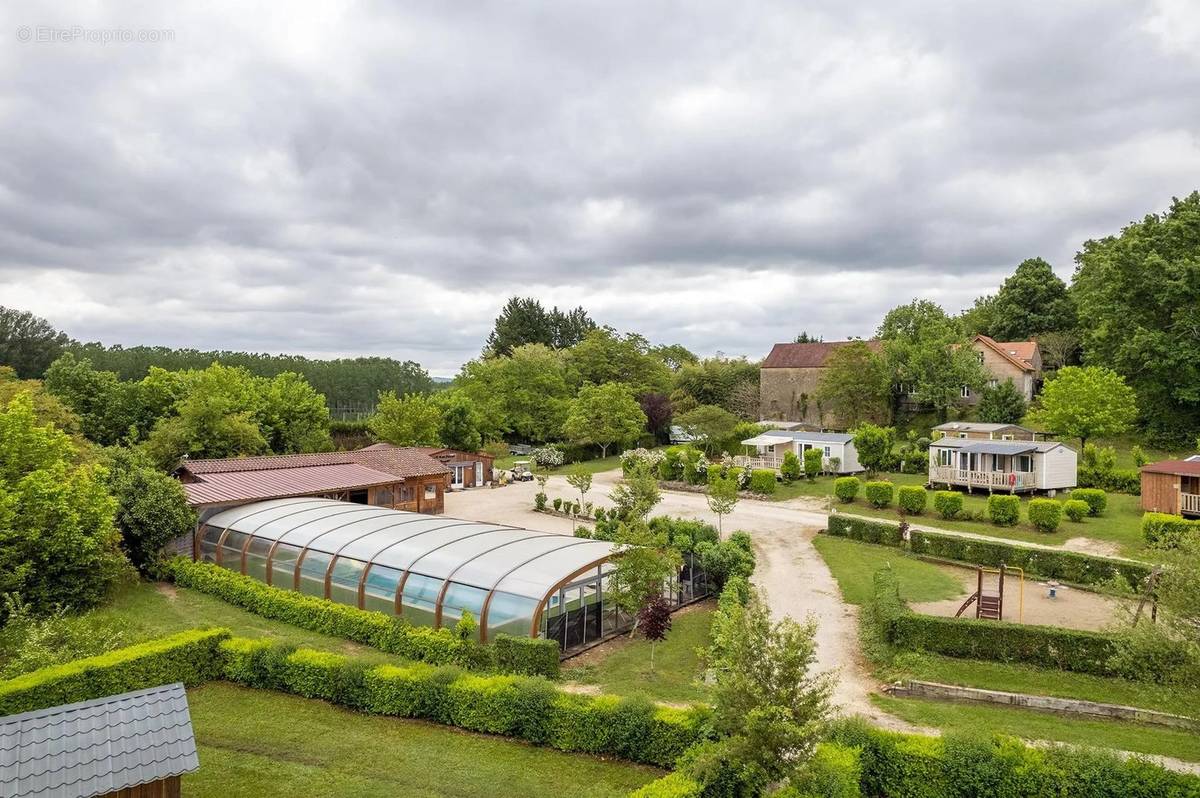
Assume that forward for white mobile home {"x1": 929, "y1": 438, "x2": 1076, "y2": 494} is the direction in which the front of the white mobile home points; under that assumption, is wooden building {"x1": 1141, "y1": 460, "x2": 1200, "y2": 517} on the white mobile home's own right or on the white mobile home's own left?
on the white mobile home's own left

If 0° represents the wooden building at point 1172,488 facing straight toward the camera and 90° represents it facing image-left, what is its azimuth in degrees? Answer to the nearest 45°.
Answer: approximately 0°

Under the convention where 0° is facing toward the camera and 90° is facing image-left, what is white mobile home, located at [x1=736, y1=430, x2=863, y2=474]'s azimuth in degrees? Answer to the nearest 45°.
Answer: approximately 45°

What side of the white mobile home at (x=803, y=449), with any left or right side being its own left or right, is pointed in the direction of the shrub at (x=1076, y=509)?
left

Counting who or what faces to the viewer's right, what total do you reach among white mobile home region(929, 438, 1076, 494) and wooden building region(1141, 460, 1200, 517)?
0

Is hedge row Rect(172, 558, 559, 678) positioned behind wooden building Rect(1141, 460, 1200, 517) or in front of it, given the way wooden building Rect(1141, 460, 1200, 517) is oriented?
in front

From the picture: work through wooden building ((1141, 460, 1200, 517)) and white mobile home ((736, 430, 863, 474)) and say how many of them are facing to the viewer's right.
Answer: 0

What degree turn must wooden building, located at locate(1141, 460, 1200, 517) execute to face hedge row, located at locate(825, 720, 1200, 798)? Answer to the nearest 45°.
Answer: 0° — it already faces it

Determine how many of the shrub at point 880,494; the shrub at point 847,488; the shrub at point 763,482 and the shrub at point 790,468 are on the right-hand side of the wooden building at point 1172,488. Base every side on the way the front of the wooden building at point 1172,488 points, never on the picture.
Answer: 4
